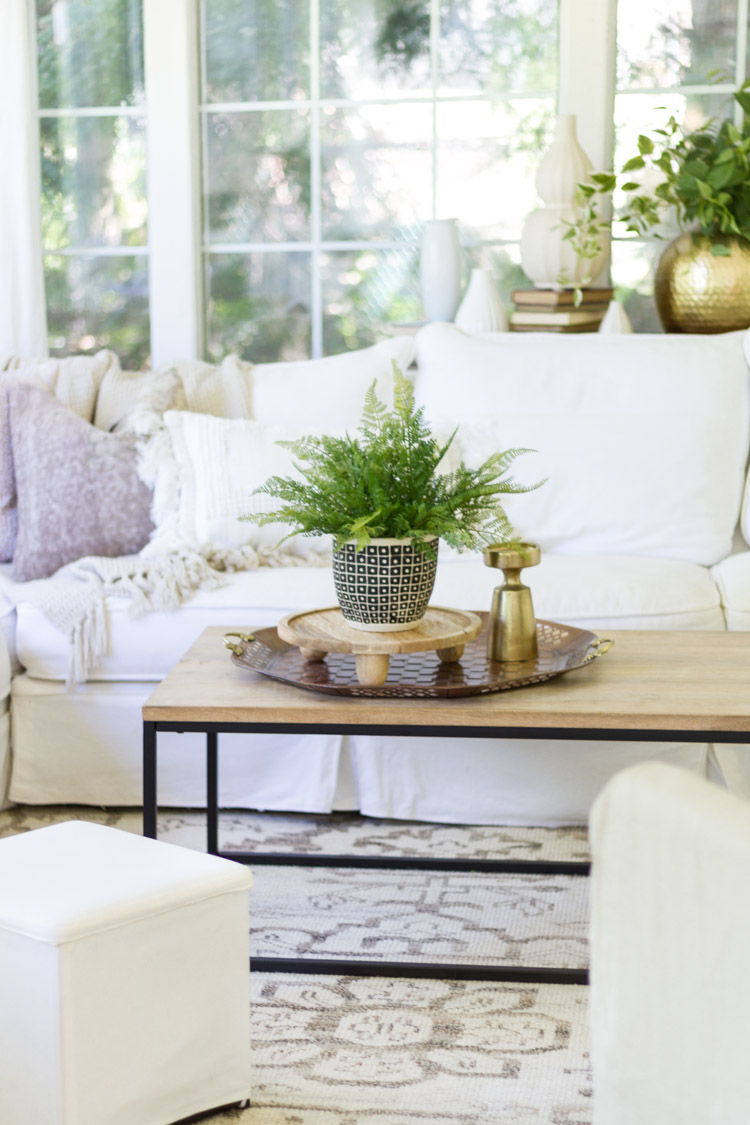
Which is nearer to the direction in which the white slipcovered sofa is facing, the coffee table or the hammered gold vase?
the coffee table

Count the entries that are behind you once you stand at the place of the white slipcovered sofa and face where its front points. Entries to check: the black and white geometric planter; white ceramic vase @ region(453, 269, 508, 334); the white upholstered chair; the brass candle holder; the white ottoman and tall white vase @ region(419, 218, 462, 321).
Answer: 2

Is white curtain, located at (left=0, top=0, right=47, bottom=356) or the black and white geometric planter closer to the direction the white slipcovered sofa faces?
the black and white geometric planter

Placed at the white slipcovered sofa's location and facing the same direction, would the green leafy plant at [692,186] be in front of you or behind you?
behind

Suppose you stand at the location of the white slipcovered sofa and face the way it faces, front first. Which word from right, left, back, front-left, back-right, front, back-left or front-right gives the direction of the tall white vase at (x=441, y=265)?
back

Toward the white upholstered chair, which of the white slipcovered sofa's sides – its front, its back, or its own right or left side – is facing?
front

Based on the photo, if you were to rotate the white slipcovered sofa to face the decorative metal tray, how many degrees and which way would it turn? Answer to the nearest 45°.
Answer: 0° — it already faces it

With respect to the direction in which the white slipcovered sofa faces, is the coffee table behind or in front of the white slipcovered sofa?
in front

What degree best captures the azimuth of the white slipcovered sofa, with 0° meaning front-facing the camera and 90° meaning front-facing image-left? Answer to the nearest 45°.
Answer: approximately 0°
